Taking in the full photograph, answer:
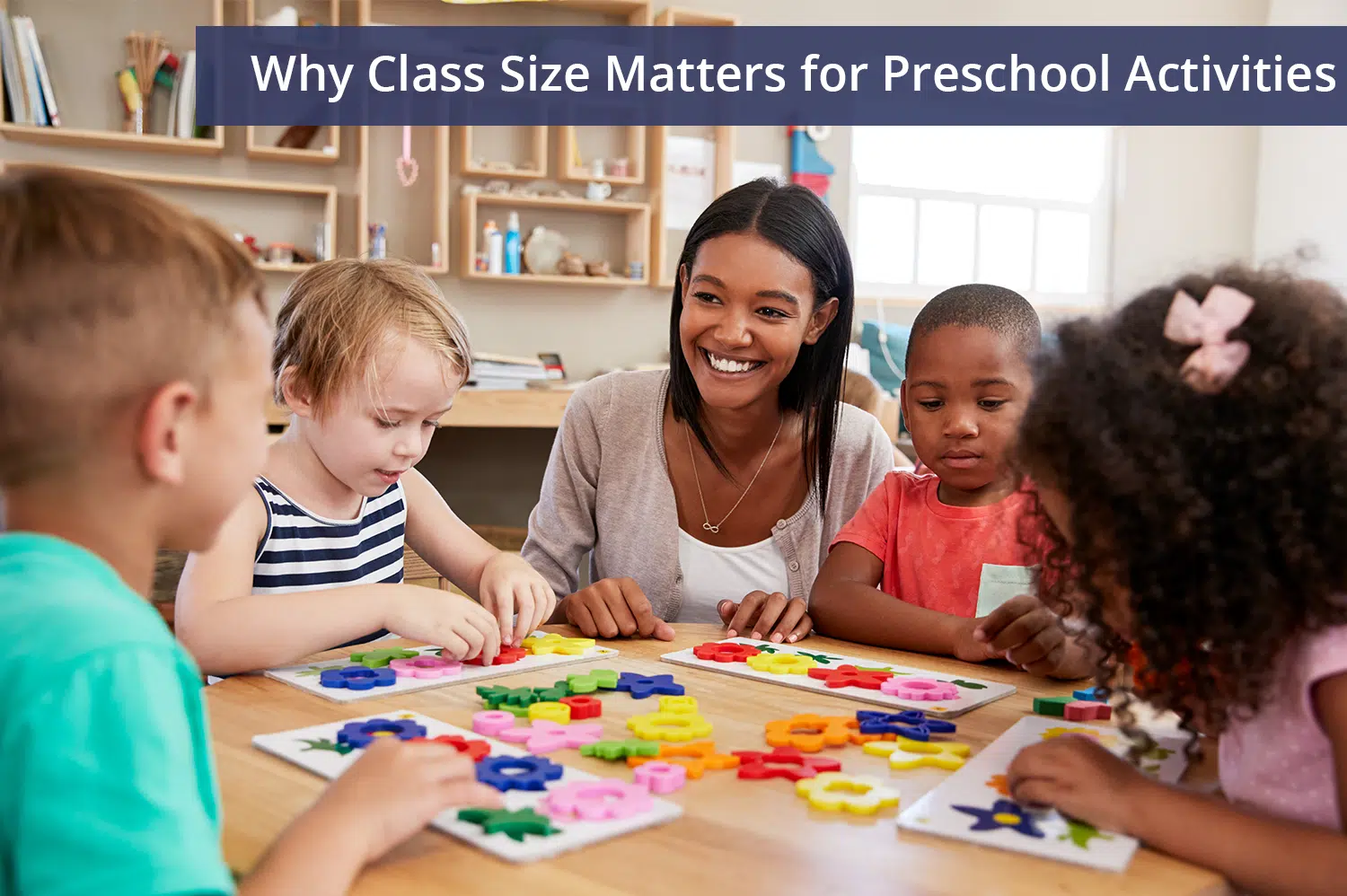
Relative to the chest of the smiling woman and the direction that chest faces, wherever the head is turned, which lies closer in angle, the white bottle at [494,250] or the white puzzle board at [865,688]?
the white puzzle board

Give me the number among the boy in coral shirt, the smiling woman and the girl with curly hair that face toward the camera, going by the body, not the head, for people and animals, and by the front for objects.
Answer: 2

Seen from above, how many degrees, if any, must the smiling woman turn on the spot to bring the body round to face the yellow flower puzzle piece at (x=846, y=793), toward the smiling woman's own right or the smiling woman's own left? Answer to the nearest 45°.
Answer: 0° — they already face it

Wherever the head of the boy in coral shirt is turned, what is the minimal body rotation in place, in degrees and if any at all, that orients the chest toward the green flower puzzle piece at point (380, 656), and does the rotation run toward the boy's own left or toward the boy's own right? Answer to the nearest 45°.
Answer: approximately 45° to the boy's own right

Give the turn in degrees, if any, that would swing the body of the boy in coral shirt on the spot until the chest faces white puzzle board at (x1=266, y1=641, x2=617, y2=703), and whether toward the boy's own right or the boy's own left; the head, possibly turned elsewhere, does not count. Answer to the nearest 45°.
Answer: approximately 45° to the boy's own right

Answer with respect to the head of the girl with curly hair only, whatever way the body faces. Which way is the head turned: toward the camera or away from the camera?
away from the camera
